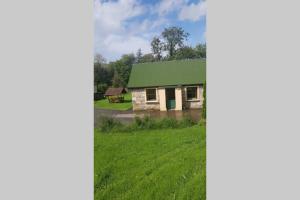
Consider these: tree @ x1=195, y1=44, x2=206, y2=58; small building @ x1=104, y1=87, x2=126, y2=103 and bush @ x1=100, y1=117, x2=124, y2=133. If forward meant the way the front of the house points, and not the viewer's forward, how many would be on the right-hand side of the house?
2

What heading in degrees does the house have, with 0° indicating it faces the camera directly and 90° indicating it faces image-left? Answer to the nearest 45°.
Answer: approximately 0°

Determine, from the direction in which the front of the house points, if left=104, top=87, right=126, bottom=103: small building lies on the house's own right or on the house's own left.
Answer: on the house's own right
